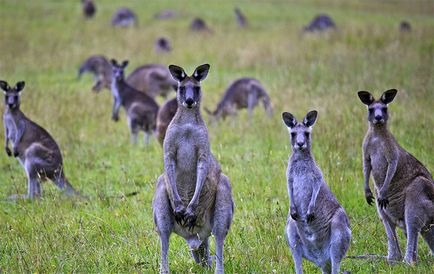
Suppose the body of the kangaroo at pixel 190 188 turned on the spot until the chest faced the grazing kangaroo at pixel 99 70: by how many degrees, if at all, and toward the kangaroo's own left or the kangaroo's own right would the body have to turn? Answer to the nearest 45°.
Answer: approximately 180°

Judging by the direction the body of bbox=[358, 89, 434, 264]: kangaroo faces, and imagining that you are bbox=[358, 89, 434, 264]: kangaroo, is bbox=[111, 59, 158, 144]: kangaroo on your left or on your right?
on your right

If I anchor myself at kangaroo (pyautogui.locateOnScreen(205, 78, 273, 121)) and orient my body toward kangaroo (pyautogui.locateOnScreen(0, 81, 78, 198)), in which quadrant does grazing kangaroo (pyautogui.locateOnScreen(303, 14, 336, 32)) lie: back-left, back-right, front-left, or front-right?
back-right

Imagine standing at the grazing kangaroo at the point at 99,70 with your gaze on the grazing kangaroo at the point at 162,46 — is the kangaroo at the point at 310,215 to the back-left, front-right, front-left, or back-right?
back-right

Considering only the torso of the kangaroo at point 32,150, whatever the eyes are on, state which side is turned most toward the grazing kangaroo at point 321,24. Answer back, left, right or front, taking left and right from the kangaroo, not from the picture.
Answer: back

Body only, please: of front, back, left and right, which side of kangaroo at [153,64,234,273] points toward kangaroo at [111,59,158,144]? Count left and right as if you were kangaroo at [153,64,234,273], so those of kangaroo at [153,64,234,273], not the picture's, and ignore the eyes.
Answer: back

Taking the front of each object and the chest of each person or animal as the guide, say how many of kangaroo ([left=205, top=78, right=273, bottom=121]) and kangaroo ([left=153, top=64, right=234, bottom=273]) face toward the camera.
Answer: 1

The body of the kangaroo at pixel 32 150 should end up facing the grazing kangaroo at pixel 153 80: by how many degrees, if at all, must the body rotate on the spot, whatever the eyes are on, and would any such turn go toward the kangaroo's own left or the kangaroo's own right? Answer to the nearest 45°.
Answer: approximately 180°
